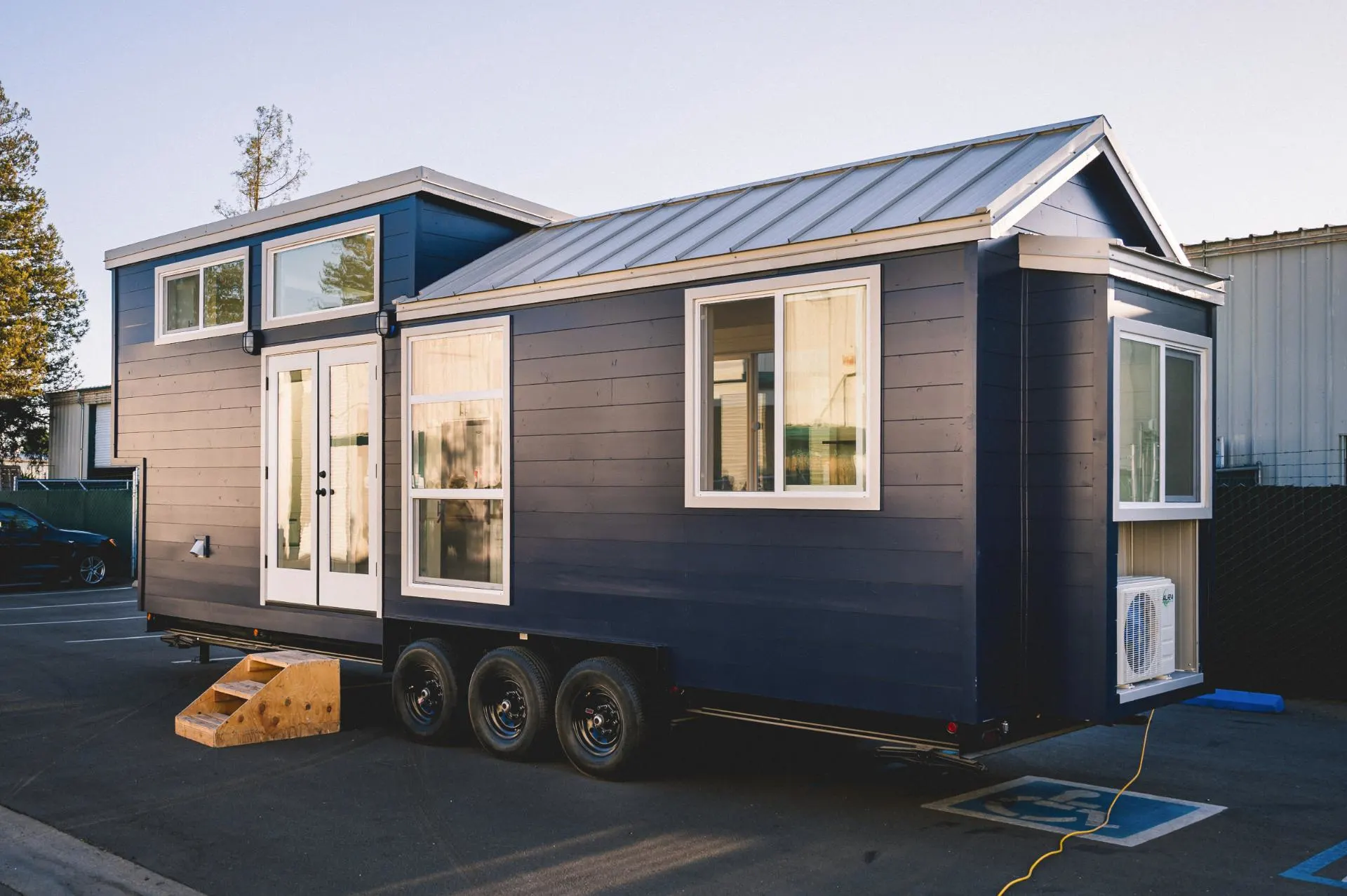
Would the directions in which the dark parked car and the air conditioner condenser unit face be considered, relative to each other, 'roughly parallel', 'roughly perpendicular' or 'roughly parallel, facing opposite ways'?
roughly perpendicular

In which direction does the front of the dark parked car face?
to the viewer's right

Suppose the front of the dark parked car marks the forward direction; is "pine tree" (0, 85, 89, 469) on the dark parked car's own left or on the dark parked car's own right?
on the dark parked car's own left

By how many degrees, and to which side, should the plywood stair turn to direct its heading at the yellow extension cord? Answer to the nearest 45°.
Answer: approximately 90° to its left

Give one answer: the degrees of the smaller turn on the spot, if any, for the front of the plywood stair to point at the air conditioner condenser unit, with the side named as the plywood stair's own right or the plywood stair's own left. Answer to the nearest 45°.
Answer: approximately 90° to the plywood stair's own left

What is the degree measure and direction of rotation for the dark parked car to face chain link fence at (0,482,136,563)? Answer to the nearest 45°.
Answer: approximately 90° to its left

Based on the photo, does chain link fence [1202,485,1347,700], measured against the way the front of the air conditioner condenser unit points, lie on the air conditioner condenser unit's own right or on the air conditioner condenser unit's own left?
on the air conditioner condenser unit's own left

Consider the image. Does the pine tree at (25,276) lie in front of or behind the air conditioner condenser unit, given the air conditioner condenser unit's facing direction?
behind

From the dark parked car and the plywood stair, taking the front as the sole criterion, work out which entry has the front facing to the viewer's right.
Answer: the dark parked car

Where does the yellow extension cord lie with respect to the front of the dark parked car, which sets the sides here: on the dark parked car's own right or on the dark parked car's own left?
on the dark parked car's own right

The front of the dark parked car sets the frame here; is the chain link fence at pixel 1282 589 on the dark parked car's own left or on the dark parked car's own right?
on the dark parked car's own right
